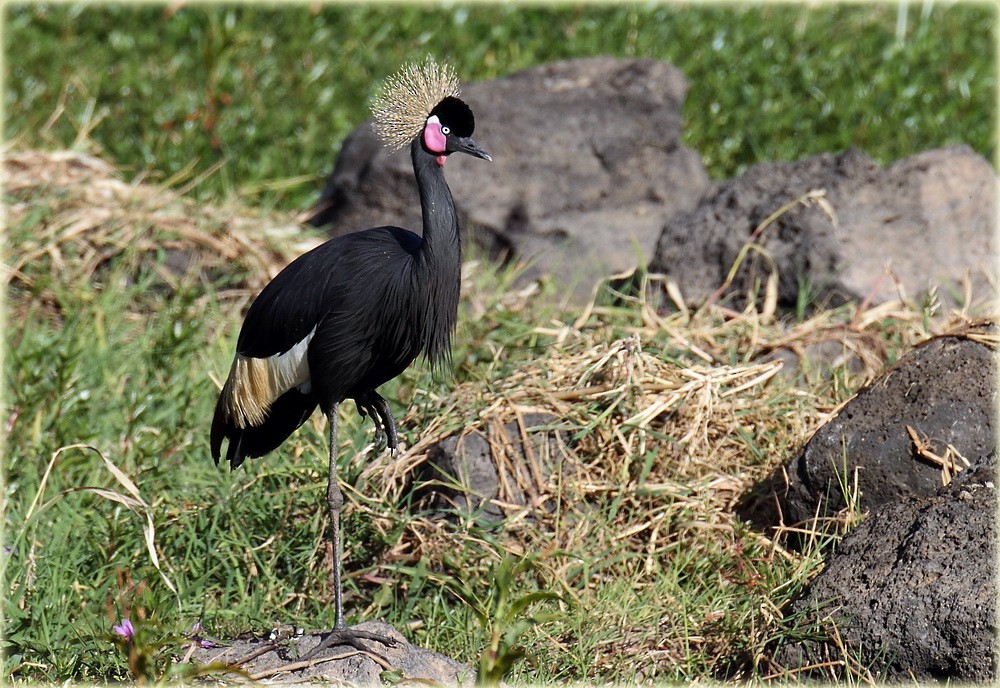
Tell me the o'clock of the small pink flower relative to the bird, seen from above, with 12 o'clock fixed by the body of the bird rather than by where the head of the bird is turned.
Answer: The small pink flower is roughly at 5 o'clock from the bird.

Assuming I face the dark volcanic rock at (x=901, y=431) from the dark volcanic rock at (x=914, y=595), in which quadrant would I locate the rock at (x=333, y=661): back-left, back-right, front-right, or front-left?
back-left

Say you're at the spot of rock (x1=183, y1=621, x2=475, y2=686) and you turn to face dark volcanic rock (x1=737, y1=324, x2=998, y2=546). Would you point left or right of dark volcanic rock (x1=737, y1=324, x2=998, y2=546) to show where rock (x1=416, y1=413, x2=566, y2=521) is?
left

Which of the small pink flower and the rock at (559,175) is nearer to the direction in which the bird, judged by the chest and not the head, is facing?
the rock

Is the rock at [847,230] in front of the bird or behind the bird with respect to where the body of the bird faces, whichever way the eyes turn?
in front

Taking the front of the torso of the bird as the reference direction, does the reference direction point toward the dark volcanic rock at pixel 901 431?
yes

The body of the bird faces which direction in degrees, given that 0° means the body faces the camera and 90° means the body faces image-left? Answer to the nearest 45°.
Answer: approximately 270°

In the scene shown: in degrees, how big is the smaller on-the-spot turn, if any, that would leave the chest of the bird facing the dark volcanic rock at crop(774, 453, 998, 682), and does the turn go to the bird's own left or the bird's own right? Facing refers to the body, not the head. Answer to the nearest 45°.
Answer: approximately 45° to the bird's own right

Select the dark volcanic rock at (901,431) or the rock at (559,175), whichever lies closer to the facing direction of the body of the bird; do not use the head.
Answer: the dark volcanic rock

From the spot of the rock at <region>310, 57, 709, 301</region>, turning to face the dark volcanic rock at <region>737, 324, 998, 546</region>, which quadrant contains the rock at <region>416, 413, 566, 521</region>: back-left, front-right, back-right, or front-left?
front-right
